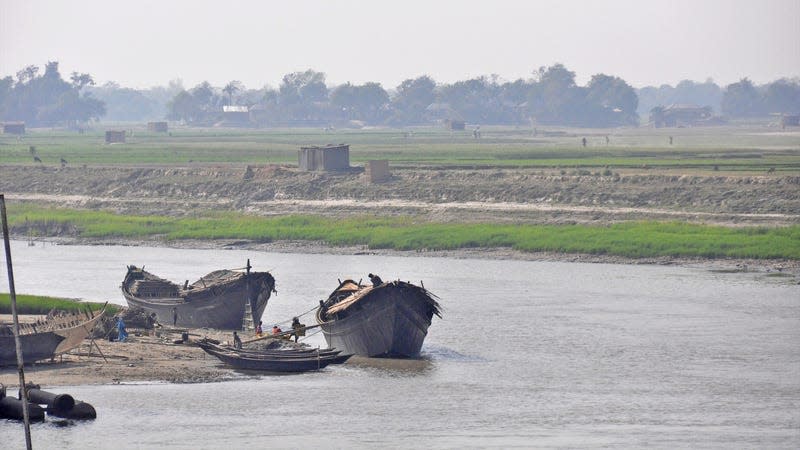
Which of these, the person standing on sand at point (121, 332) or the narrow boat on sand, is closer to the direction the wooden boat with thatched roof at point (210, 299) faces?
the person standing on sand

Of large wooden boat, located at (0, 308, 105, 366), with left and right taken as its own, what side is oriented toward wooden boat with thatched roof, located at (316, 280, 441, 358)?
front

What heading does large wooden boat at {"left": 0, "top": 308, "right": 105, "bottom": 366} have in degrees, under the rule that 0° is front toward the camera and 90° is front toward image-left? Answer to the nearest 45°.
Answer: approximately 270°

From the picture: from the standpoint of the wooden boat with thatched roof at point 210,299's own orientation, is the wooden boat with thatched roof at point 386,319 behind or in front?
behind
